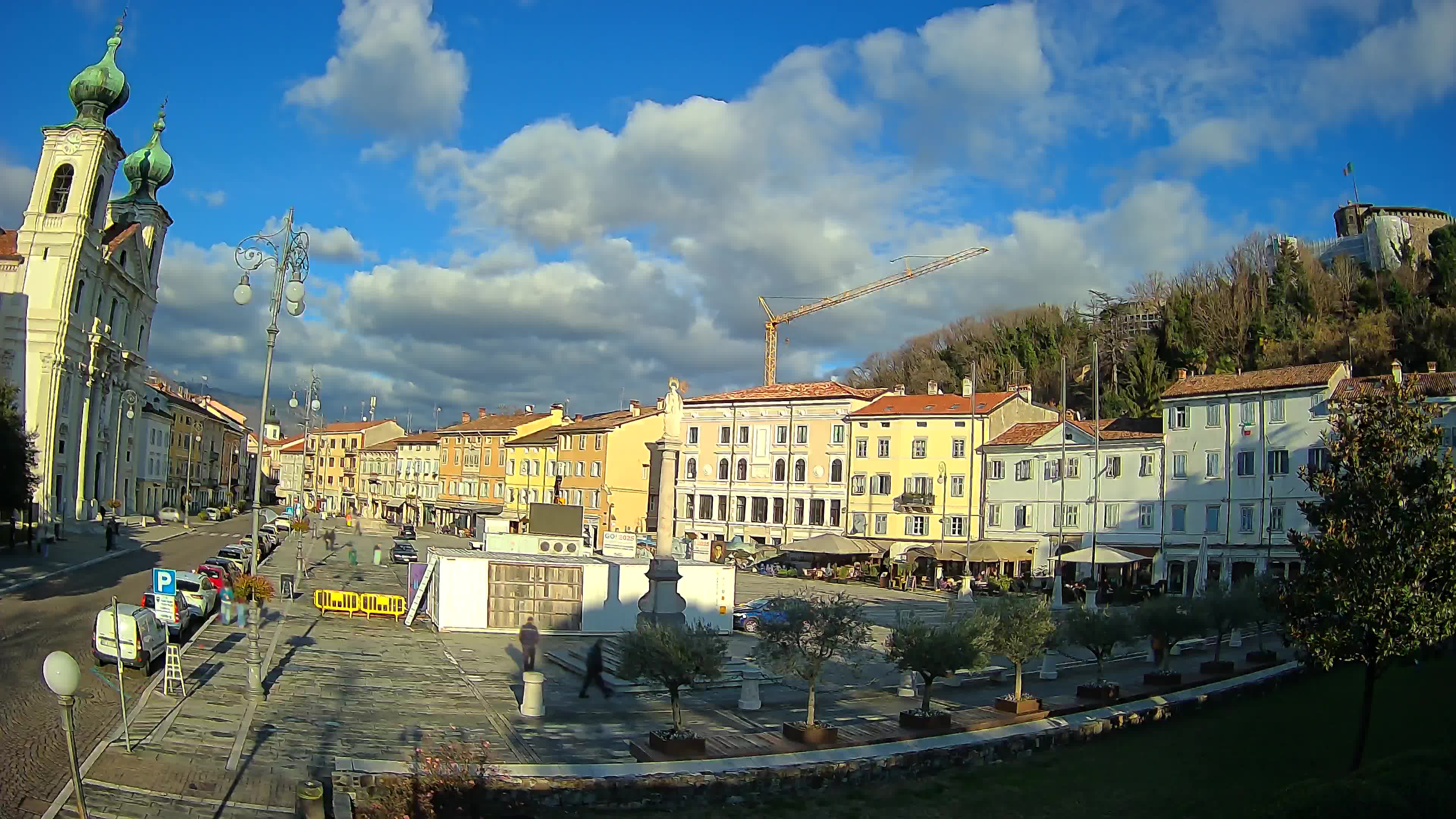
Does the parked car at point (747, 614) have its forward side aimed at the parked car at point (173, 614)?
yes

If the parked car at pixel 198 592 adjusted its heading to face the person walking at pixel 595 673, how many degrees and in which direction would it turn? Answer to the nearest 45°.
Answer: approximately 90° to its right

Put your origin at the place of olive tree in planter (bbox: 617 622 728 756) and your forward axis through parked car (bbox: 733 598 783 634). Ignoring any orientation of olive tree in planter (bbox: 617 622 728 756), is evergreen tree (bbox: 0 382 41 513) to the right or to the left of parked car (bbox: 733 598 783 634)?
left

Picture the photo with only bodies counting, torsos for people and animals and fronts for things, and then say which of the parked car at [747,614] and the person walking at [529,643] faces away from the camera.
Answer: the person walking

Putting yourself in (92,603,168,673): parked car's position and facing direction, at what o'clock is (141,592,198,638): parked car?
(141,592,198,638): parked car is roughly at 11 o'clock from (92,603,168,673): parked car.

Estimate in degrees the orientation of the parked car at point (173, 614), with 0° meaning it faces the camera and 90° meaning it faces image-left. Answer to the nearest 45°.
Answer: approximately 225°

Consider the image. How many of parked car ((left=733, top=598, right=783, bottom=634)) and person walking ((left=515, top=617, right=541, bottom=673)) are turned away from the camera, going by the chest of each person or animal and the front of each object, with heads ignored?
1

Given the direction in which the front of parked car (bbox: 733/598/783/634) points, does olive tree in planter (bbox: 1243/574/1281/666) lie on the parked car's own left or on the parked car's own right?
on the parked car's own left

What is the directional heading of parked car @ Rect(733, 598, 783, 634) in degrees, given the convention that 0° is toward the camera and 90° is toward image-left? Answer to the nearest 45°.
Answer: approximately 45°

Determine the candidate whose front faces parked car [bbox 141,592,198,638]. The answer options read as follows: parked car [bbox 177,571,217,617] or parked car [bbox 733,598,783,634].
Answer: parked car [bbox 733,598,783,634]

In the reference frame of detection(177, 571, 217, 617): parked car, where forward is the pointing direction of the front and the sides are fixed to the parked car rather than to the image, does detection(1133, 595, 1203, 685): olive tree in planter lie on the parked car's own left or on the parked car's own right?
on the parked car's own right

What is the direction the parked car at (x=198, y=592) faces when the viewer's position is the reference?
facing away from the viewer and to the right of the viewer

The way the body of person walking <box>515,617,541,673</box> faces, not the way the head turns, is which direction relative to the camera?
away from the camera

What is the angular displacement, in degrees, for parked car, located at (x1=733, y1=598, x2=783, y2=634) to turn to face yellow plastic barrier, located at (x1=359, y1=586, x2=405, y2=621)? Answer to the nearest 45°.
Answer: approximately 45° to its right

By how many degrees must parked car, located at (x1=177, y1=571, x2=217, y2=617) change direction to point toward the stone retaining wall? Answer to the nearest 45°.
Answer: approximately 135° to its right
